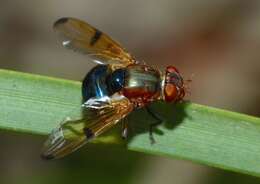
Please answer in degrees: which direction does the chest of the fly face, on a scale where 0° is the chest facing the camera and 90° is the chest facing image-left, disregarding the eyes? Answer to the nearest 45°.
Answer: approximately 270°
